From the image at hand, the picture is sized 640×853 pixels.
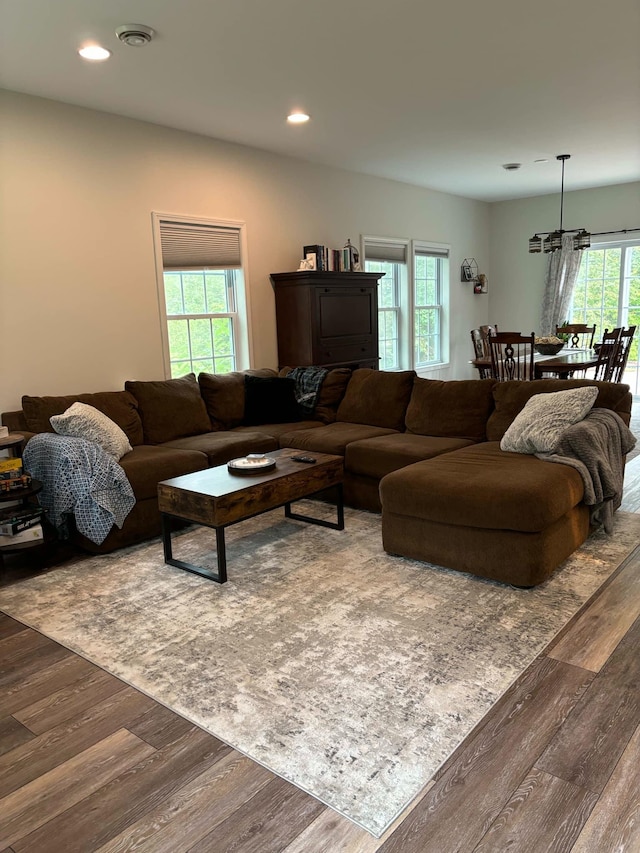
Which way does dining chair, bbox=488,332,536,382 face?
away from the camera

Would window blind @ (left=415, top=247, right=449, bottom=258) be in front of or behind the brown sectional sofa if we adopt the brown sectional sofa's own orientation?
behind

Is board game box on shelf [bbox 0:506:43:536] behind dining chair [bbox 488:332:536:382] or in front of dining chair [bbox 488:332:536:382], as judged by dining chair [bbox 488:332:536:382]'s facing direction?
behind

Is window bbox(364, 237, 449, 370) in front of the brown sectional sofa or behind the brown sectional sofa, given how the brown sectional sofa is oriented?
behind

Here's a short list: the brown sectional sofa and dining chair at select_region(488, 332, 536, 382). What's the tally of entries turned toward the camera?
1

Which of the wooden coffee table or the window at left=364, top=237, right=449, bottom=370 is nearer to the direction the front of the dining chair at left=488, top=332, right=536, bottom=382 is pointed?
the window

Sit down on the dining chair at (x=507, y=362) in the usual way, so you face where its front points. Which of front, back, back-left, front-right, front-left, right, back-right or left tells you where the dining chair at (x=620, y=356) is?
front-right

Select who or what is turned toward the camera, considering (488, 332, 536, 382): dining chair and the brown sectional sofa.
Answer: the brown sectional sofa

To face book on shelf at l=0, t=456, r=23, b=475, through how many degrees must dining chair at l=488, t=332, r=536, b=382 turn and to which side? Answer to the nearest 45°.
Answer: approximately 135° to its left

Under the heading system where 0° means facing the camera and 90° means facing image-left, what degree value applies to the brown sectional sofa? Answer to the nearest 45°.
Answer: approximately 0°

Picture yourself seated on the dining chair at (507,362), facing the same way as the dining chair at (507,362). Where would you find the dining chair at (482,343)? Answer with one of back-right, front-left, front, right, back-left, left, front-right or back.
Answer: front

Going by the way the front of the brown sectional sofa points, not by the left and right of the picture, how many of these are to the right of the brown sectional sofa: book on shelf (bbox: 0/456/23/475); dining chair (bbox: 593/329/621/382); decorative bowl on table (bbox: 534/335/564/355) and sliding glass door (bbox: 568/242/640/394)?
1

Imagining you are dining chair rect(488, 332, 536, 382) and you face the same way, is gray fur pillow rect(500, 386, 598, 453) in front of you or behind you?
behind

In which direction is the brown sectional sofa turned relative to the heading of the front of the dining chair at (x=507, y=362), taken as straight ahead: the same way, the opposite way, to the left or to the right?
the opposite way
